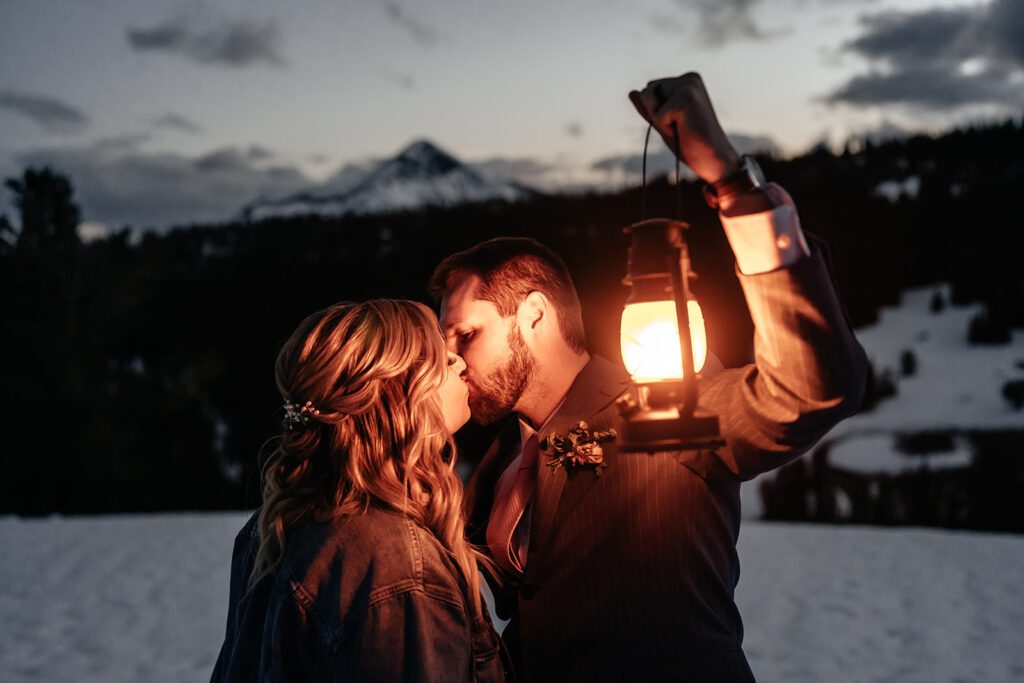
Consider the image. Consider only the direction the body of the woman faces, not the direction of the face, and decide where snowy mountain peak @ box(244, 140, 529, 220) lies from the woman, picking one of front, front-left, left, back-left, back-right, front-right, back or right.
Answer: front-left

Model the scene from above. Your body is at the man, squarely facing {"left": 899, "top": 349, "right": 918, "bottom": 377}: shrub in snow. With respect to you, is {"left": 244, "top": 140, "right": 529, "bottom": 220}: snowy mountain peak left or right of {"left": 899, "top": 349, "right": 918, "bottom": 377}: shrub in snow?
left

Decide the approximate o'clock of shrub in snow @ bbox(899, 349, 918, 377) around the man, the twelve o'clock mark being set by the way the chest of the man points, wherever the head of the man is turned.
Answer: The shrub in snow is roughly at 5 o'clock from the man.

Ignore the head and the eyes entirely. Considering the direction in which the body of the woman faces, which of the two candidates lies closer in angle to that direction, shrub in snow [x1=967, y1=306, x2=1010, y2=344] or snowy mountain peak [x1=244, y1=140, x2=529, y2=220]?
the shrub in snow

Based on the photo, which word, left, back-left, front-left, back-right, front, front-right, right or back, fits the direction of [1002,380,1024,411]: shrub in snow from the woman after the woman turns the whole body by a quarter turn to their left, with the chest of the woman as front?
right

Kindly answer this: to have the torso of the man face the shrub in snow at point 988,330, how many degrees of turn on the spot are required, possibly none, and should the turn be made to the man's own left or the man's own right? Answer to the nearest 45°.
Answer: approximately 180°

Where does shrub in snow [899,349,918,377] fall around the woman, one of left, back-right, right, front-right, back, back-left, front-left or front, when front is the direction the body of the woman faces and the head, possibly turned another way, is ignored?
front

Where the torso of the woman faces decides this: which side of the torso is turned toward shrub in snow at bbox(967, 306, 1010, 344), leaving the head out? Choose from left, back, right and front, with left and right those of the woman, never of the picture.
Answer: front

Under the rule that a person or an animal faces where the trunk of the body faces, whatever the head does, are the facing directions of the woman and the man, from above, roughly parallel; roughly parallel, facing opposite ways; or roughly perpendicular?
roughly parallel, facing opposite ways

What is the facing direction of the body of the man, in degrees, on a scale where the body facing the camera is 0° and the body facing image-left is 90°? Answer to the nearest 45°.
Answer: approximately 45°

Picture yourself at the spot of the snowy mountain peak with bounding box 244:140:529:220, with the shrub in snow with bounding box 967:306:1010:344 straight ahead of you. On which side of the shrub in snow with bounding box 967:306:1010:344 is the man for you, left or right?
right

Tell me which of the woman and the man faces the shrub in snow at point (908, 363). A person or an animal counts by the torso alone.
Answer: the woman

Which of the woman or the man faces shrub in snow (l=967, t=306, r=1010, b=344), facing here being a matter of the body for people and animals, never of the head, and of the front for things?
the woman

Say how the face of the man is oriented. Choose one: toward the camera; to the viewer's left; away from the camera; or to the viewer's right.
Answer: to the viewer's left

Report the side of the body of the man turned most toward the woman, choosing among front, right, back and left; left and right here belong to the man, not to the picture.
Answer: front

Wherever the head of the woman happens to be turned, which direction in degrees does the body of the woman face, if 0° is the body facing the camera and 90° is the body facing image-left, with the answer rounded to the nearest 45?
approximately 225°
